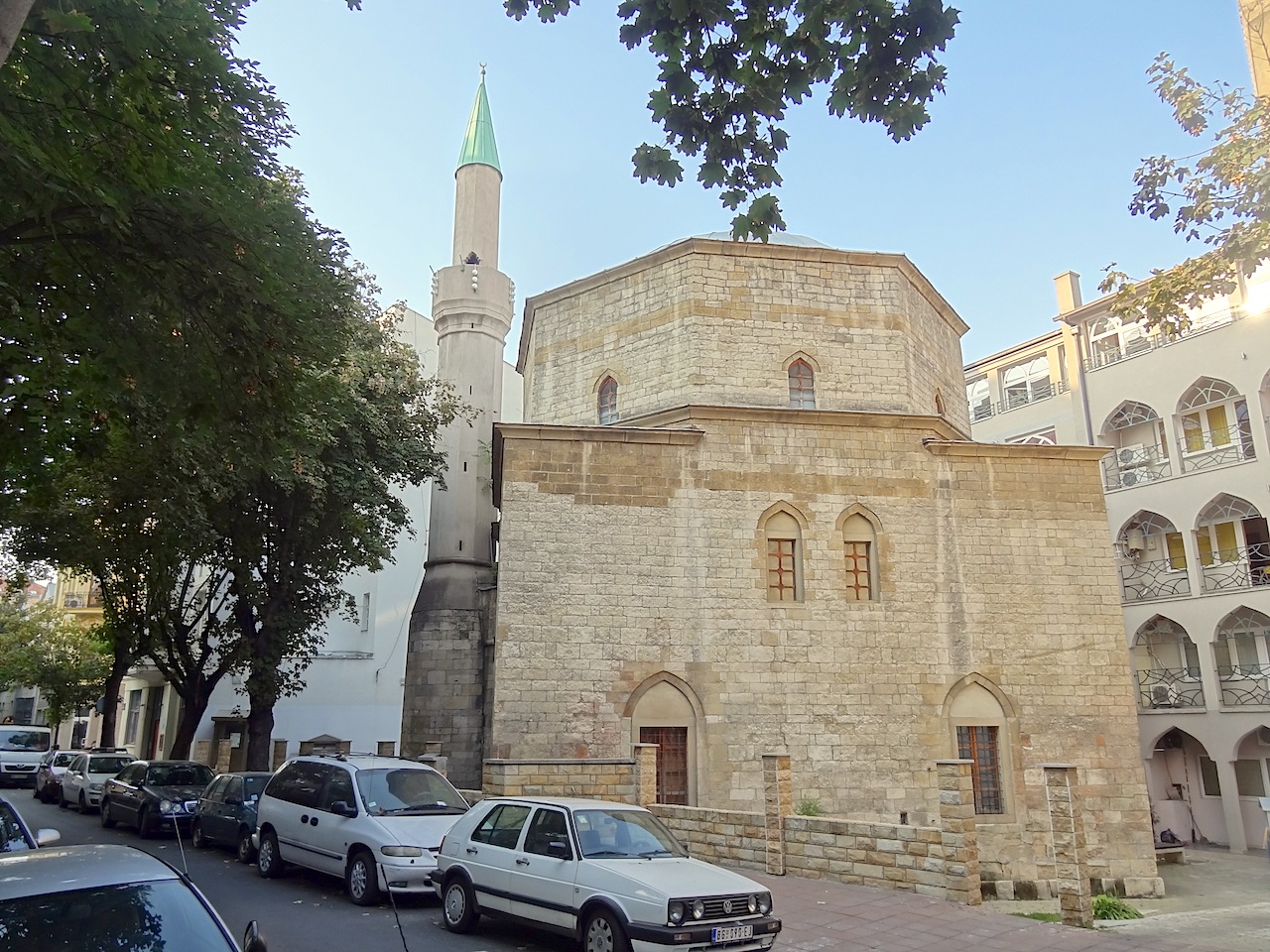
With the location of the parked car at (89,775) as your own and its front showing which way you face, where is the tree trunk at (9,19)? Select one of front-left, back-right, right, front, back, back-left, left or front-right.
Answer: front-right

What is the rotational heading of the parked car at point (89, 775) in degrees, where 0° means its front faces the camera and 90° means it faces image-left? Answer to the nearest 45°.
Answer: approximately 315°

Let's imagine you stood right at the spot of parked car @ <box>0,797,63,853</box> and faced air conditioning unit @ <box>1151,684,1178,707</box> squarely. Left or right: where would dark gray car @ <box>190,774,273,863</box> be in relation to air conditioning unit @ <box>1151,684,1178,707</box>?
left

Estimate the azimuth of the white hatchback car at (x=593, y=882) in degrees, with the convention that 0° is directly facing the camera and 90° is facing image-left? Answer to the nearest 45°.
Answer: approximately 315°

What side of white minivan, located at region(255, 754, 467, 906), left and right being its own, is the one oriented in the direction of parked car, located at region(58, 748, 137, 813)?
back

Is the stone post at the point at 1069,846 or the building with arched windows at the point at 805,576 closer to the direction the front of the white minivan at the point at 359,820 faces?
the stone post

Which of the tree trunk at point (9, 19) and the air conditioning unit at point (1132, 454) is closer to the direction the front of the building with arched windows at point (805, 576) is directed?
the tree trunk

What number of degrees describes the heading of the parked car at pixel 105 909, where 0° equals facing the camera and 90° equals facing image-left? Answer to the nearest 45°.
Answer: approximately 315°

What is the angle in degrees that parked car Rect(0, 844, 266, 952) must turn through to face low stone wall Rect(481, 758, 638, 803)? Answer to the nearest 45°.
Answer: approximately 90° to its left

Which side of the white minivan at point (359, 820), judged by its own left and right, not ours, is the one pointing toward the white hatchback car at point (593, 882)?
front

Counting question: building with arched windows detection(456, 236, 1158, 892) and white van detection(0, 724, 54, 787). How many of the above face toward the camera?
2

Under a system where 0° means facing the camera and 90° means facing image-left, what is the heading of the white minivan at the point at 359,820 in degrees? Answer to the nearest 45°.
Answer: approximately 315°

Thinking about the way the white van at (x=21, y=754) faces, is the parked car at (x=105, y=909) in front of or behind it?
in front

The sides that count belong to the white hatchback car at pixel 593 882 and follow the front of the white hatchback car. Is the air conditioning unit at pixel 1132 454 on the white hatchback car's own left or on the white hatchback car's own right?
on the white hatchback car's own left
